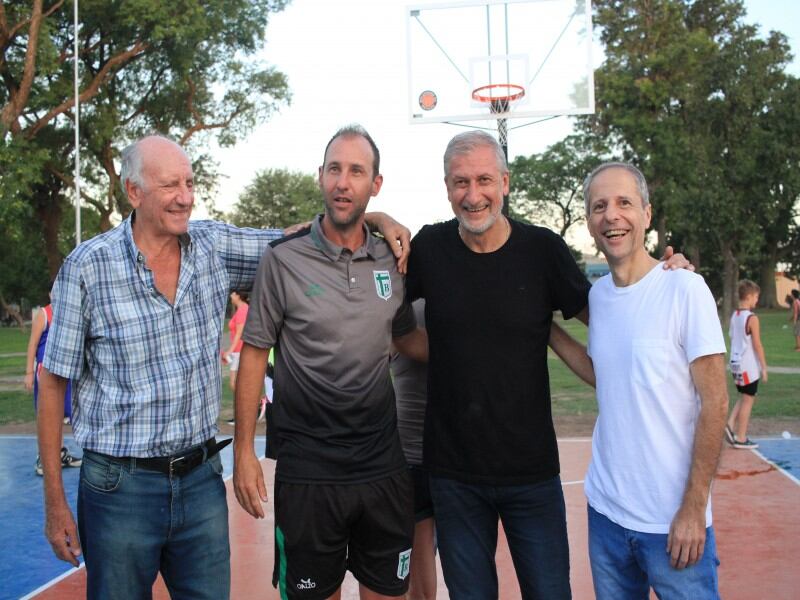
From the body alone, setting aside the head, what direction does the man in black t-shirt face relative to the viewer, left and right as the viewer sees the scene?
facing the viewer

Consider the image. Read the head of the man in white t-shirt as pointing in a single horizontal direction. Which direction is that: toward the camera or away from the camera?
toward the camera

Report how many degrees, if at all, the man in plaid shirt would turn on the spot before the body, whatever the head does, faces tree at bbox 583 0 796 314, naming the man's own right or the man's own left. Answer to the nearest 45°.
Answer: approximately 90° to the man's own left

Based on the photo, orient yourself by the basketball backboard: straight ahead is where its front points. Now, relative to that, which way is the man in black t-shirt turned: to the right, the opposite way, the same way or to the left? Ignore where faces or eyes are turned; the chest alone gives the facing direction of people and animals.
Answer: the same way

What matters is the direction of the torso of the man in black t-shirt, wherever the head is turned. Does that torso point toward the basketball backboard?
no

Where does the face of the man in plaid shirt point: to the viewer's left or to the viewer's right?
to the viewer's right

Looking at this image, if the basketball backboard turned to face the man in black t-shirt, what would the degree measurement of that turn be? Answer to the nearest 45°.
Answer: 0° — it already faces them

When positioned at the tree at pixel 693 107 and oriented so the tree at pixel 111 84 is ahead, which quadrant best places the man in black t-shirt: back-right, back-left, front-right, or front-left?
front-left

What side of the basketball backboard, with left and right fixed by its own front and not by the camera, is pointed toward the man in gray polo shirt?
front

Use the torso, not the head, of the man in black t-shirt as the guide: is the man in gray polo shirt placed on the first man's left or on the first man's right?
on the first man's right

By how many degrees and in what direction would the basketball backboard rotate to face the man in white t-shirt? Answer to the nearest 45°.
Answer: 0° — it already faces them

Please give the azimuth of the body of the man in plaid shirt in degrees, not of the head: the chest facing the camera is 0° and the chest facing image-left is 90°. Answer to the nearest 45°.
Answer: approximately 315°

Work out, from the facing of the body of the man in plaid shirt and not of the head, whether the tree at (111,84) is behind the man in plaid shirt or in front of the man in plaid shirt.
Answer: behind

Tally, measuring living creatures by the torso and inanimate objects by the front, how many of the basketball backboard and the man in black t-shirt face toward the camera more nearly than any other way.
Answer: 2

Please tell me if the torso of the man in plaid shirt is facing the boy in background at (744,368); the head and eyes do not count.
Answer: no

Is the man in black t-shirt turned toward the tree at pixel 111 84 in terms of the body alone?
no

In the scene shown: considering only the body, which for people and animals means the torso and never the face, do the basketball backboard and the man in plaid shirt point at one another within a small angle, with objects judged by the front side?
no
